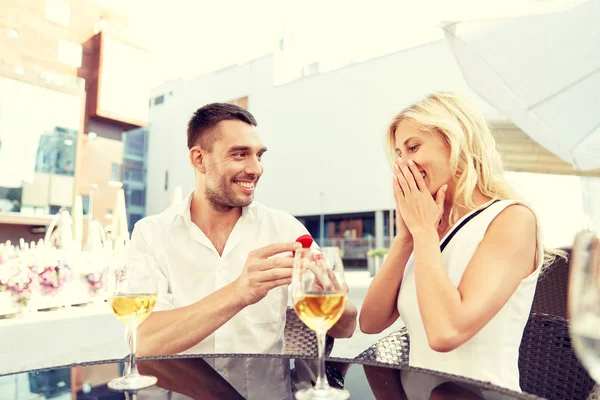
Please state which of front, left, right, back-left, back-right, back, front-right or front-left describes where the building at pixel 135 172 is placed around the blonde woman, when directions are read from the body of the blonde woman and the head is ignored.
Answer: right

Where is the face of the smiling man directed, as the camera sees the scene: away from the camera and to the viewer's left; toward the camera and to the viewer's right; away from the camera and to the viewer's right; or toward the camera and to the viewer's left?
toward the camera and to the viewer's right

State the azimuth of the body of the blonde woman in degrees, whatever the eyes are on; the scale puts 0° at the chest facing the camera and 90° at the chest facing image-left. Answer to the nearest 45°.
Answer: approximately 45°

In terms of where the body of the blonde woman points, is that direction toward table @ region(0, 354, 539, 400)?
yes

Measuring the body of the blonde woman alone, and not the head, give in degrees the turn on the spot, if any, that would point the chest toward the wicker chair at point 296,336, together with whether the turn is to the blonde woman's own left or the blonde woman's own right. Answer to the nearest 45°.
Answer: approximately 90° to the blonde woman's own right

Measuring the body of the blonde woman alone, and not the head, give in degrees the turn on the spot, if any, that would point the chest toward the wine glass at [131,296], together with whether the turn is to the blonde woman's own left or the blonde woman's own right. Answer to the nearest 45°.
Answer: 0° — they already face it

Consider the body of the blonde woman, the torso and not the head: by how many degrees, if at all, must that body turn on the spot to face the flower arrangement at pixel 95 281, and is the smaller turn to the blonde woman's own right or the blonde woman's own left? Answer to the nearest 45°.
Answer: approximately 90° to the blonde woman's own right
